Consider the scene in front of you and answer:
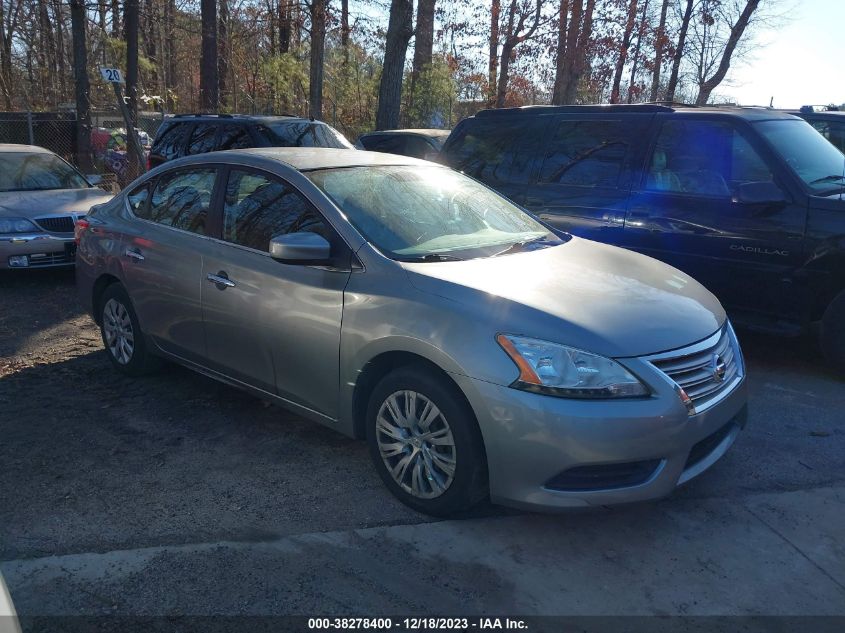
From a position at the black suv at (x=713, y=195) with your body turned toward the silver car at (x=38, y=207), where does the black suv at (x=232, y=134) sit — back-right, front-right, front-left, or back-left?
front-right

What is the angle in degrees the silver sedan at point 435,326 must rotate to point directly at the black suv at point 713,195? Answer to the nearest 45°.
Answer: approximately 90° to its left

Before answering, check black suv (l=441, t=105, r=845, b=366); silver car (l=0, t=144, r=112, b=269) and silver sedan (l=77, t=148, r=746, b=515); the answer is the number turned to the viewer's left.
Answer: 0

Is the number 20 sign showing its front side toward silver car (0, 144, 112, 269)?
yes

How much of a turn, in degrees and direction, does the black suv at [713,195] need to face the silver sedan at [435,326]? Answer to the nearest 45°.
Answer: approximately 90° to its right

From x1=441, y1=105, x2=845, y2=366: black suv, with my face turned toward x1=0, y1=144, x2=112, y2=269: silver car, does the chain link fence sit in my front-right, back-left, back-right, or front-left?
front-right

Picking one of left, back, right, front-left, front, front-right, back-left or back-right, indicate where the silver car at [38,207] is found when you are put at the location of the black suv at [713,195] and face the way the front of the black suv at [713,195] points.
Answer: back-right

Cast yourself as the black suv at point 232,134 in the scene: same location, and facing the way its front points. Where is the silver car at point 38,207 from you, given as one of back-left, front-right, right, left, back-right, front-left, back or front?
right

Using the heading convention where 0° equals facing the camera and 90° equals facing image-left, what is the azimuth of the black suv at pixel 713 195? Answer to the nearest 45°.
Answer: approximately 315°

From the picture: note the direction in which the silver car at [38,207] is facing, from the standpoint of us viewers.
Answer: facing the viewer and to the right of the viewer

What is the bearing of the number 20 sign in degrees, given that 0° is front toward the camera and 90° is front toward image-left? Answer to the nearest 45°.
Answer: approximately 0°

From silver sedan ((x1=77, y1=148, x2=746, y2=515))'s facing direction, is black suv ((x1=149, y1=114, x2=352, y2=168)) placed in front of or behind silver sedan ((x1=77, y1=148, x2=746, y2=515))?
behind
